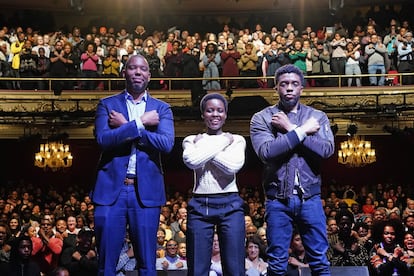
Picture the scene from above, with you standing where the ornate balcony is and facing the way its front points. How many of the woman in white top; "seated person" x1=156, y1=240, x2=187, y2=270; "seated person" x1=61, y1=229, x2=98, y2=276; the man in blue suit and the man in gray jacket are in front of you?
5

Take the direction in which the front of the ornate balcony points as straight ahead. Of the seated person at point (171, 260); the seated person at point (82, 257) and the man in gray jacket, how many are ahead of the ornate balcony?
3

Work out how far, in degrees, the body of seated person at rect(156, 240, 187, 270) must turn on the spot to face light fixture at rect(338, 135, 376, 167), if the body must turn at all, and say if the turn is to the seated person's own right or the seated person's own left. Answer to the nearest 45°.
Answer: approximately 135° to the seated person's own left

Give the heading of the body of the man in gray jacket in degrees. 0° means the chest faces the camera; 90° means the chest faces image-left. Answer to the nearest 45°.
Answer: approximately 0°

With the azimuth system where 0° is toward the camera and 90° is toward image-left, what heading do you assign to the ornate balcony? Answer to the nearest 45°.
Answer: approximately 0°

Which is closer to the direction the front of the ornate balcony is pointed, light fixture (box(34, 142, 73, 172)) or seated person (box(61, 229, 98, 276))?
the seated person

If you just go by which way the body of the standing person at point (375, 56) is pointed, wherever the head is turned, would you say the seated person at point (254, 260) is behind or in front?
in front
